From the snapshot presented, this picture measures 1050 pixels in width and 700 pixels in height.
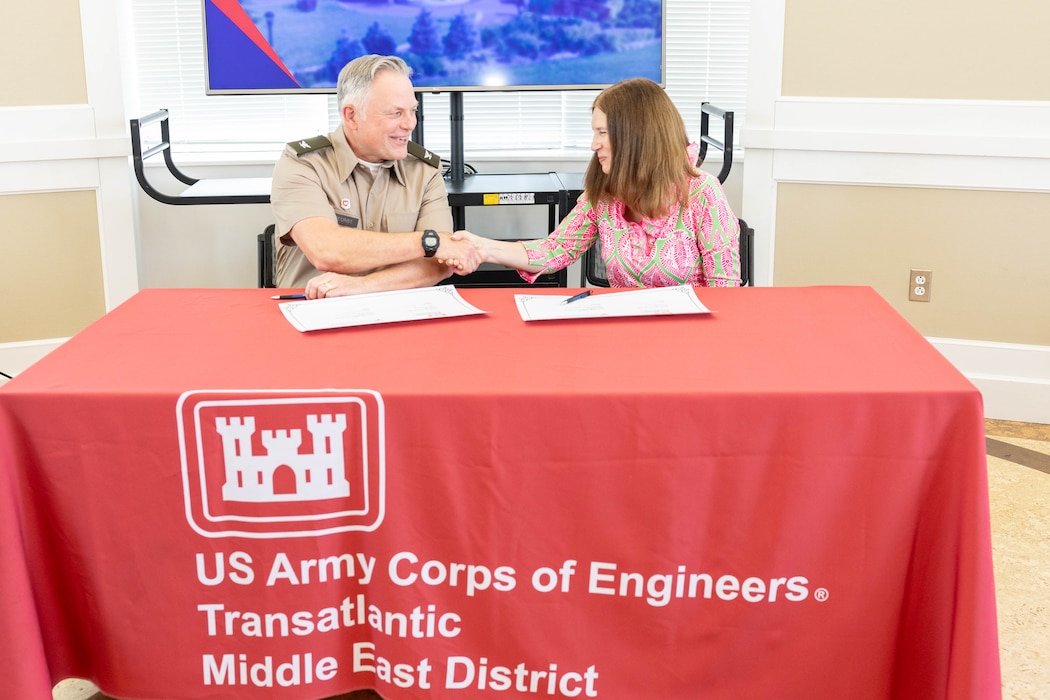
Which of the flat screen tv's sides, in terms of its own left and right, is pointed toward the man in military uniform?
front

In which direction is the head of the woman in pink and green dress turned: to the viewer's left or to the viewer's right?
to the viewer's left

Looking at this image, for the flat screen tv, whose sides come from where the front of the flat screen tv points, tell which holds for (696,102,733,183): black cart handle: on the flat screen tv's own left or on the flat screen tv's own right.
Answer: on the flat screen tv's own left

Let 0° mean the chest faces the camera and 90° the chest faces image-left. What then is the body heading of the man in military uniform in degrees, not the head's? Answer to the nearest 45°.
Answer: approximately 315°

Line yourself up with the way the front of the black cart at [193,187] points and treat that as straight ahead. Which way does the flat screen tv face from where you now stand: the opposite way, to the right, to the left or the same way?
the same way

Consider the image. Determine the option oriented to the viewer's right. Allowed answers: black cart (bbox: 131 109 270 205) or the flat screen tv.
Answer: the black cart

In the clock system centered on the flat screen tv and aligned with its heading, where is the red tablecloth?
The red tablecloth is roughly at 12 o'clock from the flat screen tv.

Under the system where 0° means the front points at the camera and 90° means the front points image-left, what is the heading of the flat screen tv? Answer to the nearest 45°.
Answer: approximately 0°

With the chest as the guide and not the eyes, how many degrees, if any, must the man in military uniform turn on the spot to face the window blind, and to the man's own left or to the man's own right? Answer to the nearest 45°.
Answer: approximately 135° to the man's own left

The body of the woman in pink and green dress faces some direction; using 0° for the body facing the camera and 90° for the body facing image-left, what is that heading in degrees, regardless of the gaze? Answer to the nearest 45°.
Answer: approximately 45°
